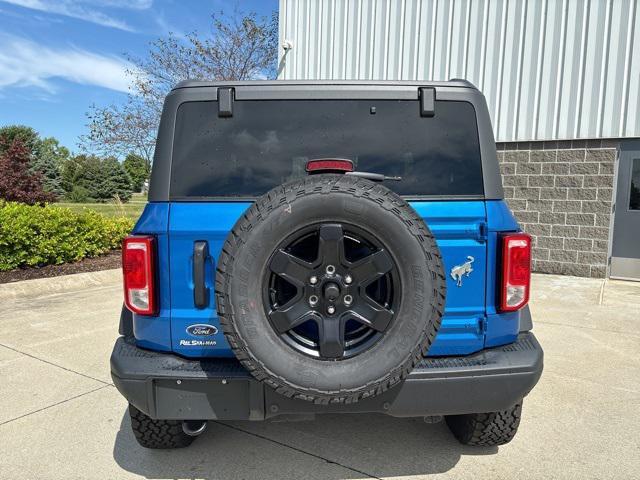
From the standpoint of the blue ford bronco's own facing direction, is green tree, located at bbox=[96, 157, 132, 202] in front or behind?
in front

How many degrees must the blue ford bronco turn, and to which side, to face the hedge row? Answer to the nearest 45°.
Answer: approximately 45° to its left

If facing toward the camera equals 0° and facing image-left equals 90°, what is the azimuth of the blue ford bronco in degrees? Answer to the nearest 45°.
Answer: approximately 180°

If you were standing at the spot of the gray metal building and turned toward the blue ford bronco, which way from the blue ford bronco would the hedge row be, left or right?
right

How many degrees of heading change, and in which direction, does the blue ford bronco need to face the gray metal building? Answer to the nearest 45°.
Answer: approximately 45° to its right
